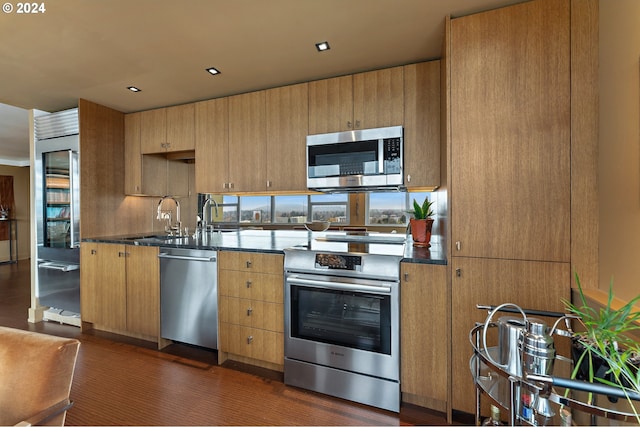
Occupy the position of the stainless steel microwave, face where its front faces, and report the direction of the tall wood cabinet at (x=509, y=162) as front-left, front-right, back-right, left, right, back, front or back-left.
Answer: left

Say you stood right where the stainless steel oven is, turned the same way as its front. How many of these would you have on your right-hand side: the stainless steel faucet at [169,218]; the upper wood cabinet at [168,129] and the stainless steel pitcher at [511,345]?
2

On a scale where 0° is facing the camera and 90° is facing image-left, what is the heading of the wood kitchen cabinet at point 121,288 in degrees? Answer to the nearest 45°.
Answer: approximately 45°

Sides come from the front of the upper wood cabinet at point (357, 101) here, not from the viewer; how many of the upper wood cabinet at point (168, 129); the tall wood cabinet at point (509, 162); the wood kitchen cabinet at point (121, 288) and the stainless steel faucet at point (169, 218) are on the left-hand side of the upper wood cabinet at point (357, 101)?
1

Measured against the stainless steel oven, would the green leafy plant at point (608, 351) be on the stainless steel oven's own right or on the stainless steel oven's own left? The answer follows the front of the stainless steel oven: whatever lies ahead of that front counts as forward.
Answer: on the stainless steel oven's own left

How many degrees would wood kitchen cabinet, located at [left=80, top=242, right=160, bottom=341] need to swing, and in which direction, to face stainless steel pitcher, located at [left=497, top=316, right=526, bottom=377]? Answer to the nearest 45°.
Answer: approximately 45° to its left

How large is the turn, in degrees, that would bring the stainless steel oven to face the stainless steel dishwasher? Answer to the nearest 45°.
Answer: approximately 45° to its right

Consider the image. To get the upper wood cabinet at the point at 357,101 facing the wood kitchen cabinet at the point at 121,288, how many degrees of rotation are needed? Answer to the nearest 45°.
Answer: approximately 45° to its right

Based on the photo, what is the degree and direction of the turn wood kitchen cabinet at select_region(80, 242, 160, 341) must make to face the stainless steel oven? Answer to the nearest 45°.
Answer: approximately 90° to its left

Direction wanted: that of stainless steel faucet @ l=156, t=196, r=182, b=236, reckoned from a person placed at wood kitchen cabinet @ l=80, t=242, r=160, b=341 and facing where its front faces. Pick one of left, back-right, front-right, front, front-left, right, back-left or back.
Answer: back

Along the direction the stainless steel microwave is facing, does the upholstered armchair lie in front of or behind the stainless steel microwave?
in front

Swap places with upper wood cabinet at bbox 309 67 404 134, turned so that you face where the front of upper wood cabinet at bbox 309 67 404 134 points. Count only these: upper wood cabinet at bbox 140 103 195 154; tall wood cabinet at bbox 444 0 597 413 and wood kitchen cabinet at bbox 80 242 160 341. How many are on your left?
1

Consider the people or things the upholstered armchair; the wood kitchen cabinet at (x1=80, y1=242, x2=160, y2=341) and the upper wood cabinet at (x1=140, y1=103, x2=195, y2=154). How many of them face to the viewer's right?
0
